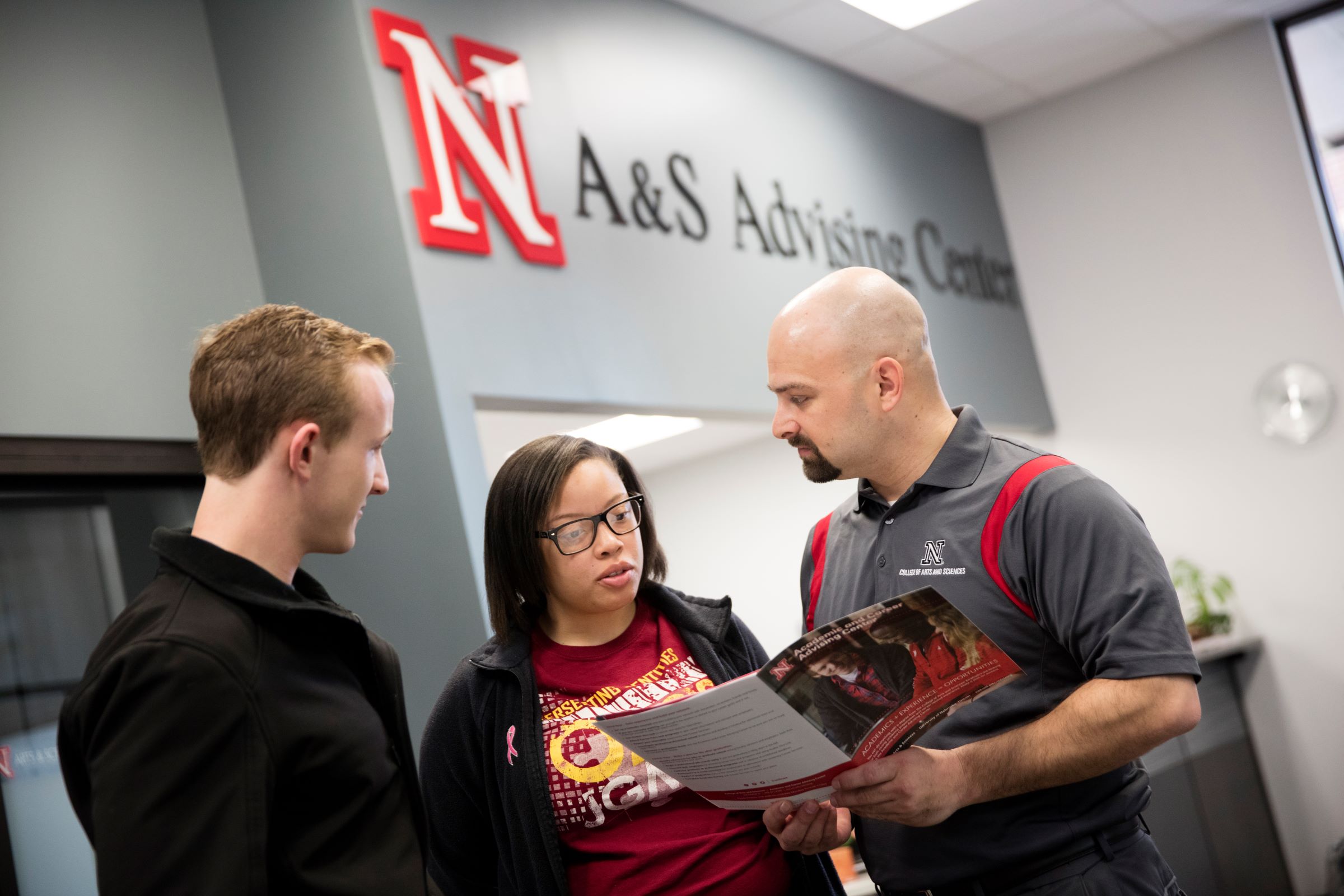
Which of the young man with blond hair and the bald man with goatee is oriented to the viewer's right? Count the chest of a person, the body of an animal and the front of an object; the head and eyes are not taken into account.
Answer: the young man with blond hair

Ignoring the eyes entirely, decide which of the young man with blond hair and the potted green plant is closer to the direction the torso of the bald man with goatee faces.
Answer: the young man with blond hair

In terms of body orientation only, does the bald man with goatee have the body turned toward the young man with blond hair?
yes

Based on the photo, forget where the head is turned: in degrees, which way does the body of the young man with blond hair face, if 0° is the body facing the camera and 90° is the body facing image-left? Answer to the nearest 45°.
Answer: approximately 270°

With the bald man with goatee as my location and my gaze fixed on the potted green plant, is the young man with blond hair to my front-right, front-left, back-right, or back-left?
back-left

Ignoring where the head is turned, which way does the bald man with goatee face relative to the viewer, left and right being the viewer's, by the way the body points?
facing the viewer and to the left of the viewer

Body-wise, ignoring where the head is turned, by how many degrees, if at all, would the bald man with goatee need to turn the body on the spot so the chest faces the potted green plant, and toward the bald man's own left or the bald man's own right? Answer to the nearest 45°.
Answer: approximately 135° to the bald man's own right

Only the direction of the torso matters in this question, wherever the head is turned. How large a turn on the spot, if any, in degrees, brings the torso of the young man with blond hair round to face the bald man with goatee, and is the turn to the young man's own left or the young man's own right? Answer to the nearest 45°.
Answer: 0° — they already face them

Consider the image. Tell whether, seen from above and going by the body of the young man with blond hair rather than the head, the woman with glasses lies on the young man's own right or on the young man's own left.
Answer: on the young man's own left

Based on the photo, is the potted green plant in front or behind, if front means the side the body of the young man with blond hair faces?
in front

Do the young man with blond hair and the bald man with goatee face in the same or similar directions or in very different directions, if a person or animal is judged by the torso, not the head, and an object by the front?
very different directions

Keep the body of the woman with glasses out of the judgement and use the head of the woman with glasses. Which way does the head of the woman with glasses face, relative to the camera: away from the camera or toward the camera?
toward the camera

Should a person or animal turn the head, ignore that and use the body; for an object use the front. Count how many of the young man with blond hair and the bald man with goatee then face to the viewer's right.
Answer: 1

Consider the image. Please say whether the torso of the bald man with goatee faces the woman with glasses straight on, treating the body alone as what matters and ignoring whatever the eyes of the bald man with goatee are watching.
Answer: no
